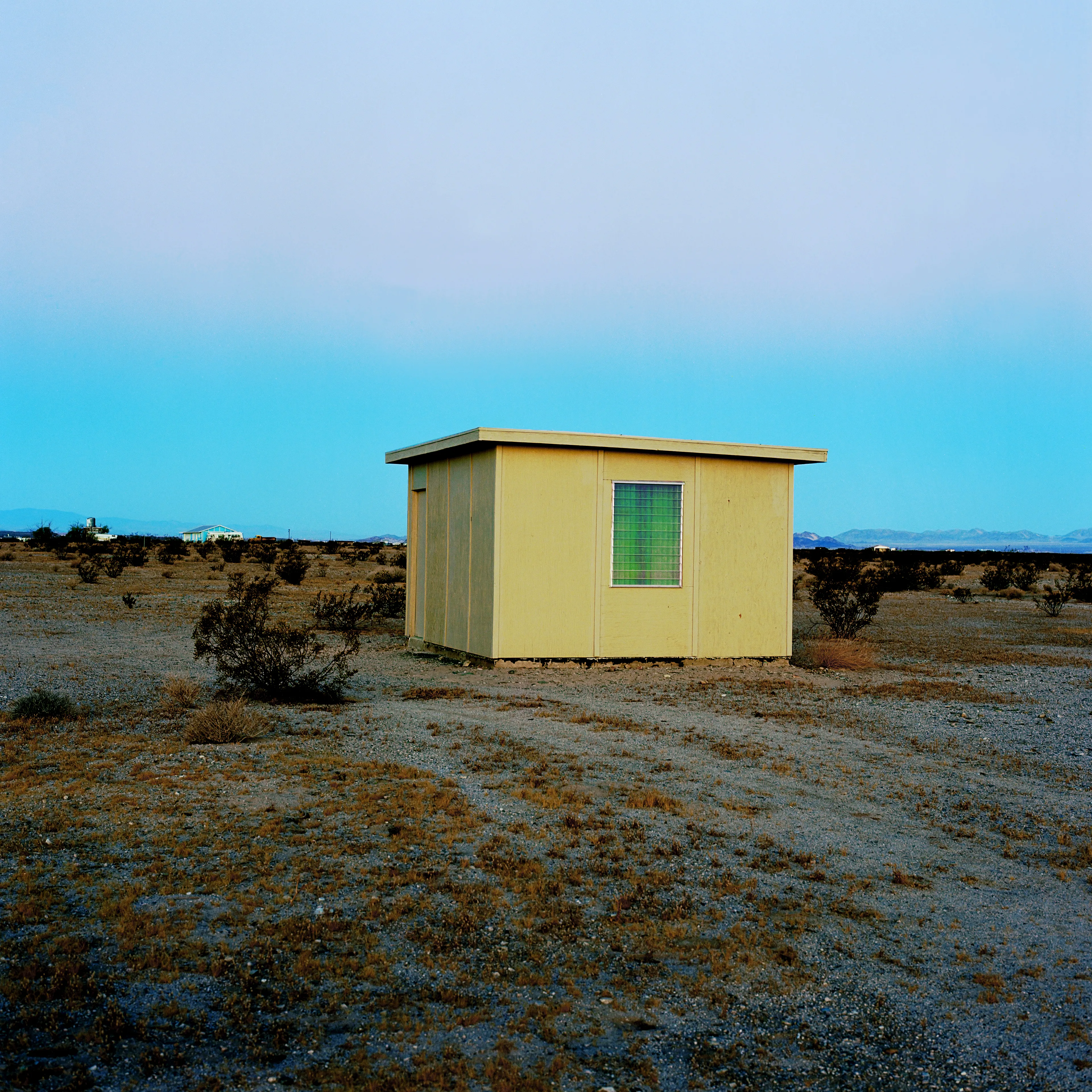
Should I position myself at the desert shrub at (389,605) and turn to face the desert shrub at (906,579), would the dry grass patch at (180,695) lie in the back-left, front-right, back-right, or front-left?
back-right

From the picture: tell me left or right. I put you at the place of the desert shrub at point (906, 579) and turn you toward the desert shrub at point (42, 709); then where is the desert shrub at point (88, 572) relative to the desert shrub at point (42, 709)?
right

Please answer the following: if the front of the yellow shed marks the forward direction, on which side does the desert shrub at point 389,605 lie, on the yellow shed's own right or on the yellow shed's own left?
on the yellow shed's own right
